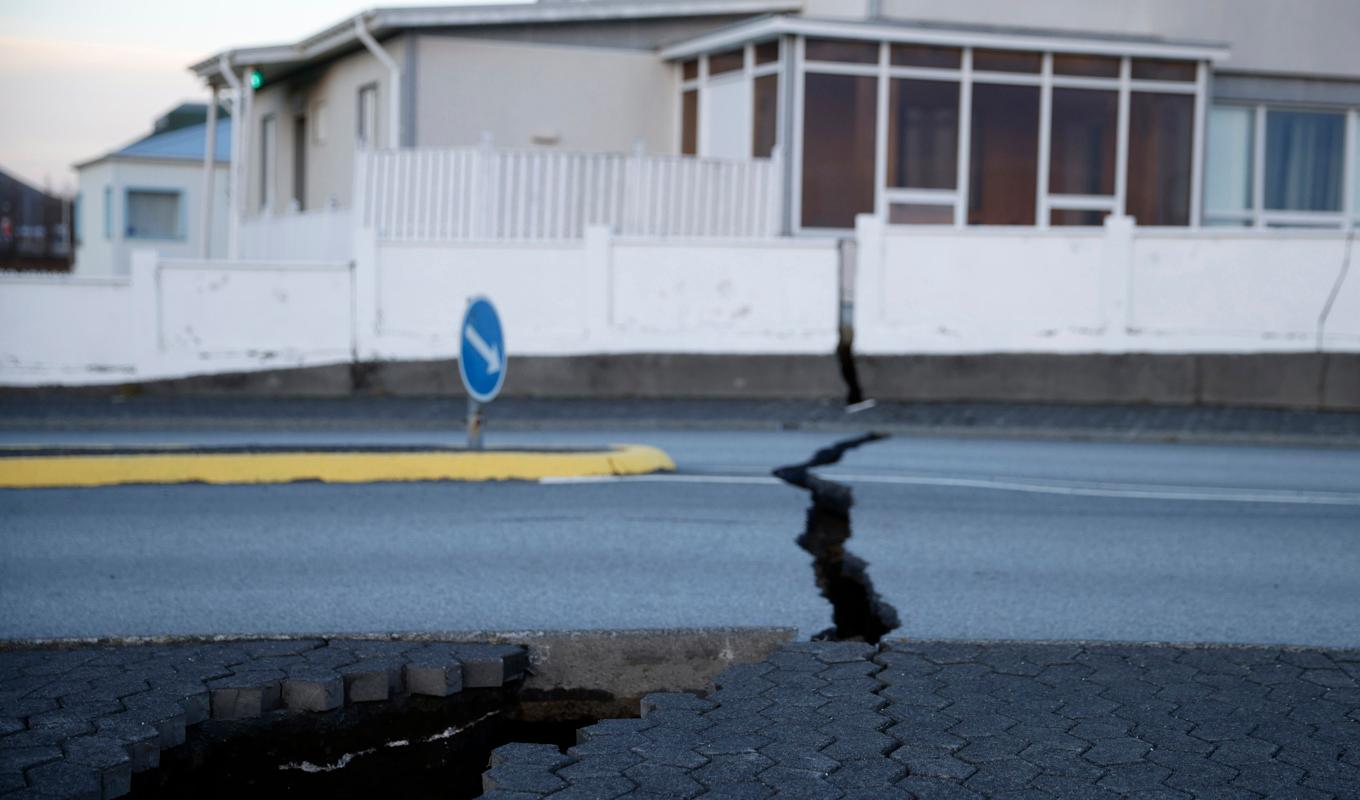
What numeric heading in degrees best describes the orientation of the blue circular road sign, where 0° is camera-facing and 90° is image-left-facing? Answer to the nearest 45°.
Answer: approximately 315°

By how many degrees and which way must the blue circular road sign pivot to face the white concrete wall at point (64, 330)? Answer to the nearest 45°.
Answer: approximately 180°

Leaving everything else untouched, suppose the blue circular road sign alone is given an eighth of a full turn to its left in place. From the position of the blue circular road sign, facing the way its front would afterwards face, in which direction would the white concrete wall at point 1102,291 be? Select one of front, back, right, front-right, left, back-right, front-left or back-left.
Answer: front-left

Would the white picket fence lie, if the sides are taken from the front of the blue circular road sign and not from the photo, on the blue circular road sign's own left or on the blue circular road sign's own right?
on the blue circular road sign's own left

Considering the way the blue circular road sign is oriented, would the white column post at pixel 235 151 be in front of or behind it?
behind

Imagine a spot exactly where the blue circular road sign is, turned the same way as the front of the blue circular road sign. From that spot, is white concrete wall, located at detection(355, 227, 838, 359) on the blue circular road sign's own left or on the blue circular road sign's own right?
on the blue circular road sign's own left
